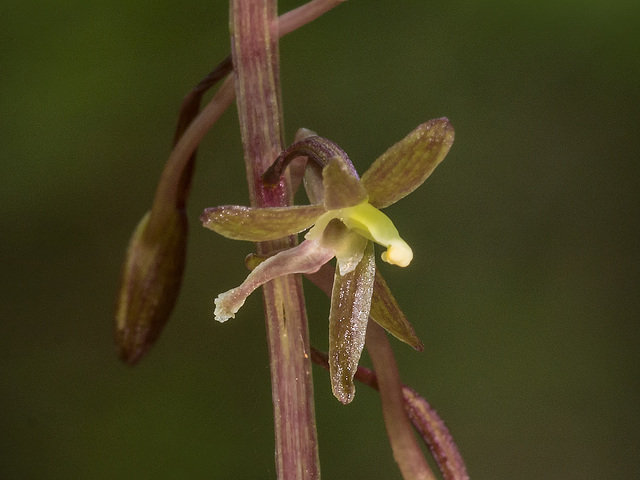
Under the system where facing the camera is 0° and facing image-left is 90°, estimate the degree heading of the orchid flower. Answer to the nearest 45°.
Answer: approximately 0°
